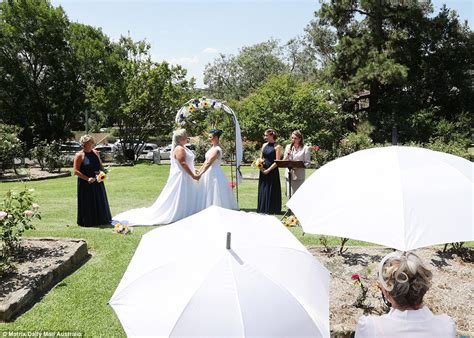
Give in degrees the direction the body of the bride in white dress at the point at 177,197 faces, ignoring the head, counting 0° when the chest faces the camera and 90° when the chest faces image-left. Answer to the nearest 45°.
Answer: approximately 270°

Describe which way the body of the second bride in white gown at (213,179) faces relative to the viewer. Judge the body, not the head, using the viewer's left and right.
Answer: facing to the left of the viewer

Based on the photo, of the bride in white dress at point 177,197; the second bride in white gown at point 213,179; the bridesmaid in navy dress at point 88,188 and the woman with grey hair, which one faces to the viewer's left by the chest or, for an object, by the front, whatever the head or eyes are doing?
the second bride in white gown

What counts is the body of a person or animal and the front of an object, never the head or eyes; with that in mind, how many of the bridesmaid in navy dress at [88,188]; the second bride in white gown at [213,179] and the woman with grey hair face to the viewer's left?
1

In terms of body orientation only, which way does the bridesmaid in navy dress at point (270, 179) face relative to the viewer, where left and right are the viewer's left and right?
facing the viewer and to the left of the viewer

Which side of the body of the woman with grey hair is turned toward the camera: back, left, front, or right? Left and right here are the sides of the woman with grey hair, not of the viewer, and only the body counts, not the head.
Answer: back

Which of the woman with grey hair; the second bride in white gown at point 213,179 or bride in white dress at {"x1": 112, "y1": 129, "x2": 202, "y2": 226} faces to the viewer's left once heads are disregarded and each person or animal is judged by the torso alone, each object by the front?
the second bride in white gown

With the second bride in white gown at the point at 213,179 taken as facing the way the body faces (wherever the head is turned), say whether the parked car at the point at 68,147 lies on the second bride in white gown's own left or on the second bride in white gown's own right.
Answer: on the second bride in white gown's own right

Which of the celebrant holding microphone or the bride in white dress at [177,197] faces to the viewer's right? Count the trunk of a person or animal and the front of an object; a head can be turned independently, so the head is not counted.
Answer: the bride in white dress

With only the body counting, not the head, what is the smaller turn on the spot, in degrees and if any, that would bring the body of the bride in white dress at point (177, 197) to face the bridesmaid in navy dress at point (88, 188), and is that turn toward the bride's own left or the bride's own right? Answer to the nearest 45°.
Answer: approximately 180°

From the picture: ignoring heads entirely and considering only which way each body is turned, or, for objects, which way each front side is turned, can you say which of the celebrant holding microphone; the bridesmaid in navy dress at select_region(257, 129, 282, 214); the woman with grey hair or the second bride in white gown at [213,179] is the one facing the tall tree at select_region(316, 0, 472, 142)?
the woman with grey hair

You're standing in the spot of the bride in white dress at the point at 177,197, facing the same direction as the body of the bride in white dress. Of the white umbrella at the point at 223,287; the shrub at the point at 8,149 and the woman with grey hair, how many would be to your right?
2

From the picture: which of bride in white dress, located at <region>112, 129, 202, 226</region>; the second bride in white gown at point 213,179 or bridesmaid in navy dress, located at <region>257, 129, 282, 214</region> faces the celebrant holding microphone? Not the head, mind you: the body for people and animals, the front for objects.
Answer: the bride in white dress

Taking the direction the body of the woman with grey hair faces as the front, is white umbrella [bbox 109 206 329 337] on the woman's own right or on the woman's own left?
on the woman's own left

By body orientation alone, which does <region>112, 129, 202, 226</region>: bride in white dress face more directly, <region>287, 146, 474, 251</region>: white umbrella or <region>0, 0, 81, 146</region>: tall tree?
the white umbrella

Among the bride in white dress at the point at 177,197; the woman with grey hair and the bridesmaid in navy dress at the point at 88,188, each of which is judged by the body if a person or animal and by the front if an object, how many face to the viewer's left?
0

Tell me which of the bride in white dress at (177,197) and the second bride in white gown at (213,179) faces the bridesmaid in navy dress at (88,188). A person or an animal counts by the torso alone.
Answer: the second bride in white gown
